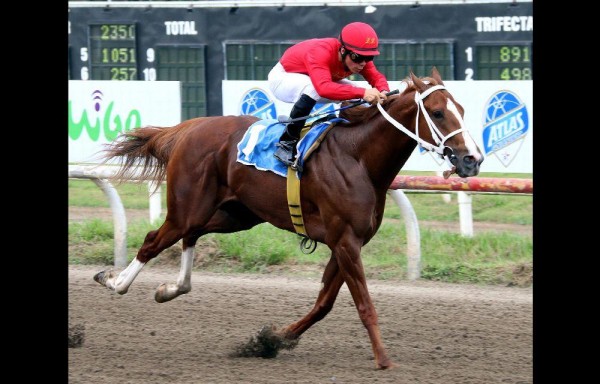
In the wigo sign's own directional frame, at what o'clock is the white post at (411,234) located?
The white post is roughly at 11 o'clock from the wigo sign.

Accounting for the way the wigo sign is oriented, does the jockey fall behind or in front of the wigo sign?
in front

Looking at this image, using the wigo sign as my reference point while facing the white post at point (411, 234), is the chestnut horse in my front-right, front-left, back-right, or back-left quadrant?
front-right

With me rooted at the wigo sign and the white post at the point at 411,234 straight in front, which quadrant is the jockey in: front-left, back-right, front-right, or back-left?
front-right

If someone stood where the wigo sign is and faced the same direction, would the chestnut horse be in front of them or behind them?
in front

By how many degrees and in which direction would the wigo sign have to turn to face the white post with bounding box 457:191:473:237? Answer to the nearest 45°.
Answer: approximately 45° to its left

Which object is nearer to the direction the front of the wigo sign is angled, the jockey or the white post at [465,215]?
the jockey

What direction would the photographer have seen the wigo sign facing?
facing the viewer

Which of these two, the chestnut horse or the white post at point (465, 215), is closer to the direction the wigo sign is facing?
the chestnut horse
